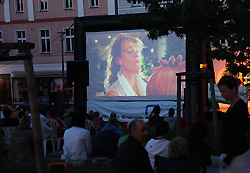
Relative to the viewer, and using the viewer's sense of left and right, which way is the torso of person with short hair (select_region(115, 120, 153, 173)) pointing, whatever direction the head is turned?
facing away from the viewer and to the right of the viewer

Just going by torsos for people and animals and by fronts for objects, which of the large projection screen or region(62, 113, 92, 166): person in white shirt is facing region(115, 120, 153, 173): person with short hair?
the large projection screen

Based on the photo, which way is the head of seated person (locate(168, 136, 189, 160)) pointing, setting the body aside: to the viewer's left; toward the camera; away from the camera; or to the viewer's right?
away from the camera

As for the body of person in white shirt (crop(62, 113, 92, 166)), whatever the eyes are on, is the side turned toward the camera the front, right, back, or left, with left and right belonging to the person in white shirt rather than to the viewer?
back

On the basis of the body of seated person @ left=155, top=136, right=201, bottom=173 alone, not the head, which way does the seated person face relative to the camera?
away from the camera

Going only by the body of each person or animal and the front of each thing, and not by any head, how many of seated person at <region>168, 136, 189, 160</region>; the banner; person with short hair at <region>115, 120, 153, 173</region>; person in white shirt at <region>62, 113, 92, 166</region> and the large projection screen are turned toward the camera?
2

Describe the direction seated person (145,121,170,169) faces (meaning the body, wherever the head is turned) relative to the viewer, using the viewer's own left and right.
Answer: facing away from the viewer
